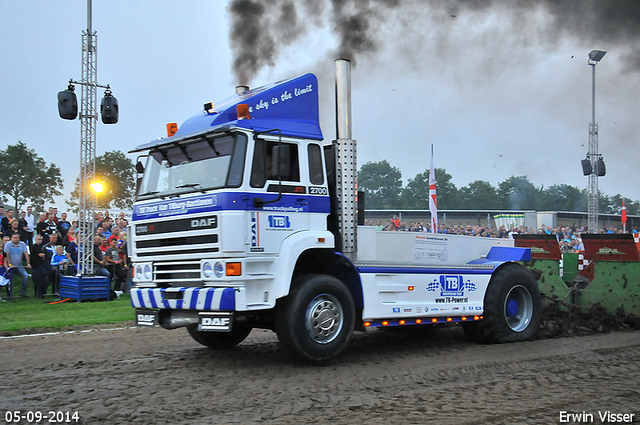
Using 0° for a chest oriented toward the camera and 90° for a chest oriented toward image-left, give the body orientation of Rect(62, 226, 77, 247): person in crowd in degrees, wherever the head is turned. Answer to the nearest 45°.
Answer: approximately 315°

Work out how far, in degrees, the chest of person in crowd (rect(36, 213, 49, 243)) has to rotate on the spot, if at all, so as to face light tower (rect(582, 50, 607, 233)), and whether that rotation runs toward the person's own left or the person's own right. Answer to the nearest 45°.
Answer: approximately 45° to the person's own left
